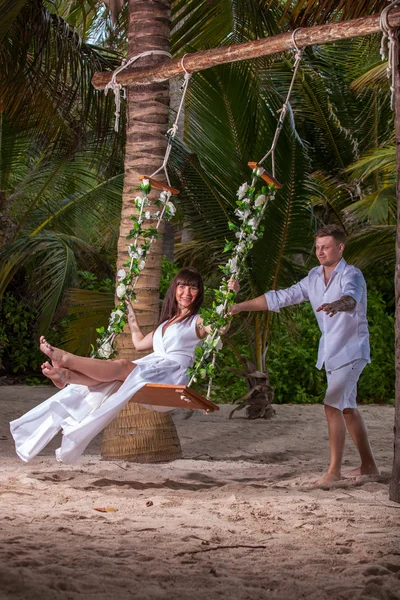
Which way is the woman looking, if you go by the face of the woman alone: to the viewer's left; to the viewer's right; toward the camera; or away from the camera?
toward the camera

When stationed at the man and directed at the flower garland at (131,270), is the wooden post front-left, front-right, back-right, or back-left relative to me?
back-left

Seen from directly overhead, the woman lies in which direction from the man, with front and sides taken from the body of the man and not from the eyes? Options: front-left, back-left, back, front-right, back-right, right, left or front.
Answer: front-right

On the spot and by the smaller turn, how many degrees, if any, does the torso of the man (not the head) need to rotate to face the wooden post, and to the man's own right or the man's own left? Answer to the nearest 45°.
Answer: approximately 90° to the man's own left

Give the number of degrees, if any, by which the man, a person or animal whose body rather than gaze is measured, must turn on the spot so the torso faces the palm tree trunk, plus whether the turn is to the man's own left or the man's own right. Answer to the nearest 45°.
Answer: approximately 90° to the man's own right

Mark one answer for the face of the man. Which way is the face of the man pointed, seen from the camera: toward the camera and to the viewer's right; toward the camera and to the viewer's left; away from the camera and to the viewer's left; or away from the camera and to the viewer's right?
toward the camera and to the viewer's left

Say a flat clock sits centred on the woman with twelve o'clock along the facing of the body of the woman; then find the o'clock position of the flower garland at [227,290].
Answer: The flower garland is roughly at 8 o'clock from the woman.

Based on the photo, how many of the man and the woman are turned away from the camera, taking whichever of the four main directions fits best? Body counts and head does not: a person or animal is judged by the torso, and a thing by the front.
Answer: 0

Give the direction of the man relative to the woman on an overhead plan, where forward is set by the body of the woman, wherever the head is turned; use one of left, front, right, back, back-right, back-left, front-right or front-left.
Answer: back-left

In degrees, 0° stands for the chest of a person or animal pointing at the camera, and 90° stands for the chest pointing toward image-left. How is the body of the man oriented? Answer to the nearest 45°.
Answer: approximately 45°

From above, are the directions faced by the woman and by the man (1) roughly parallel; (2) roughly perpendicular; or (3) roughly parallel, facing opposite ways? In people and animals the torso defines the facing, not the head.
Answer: roughly parallel

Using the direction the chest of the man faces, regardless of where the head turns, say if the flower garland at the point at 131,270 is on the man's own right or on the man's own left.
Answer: on the man's own right

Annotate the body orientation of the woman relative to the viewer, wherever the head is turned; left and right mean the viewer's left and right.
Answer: facing the viewer and to the left of the viewer
